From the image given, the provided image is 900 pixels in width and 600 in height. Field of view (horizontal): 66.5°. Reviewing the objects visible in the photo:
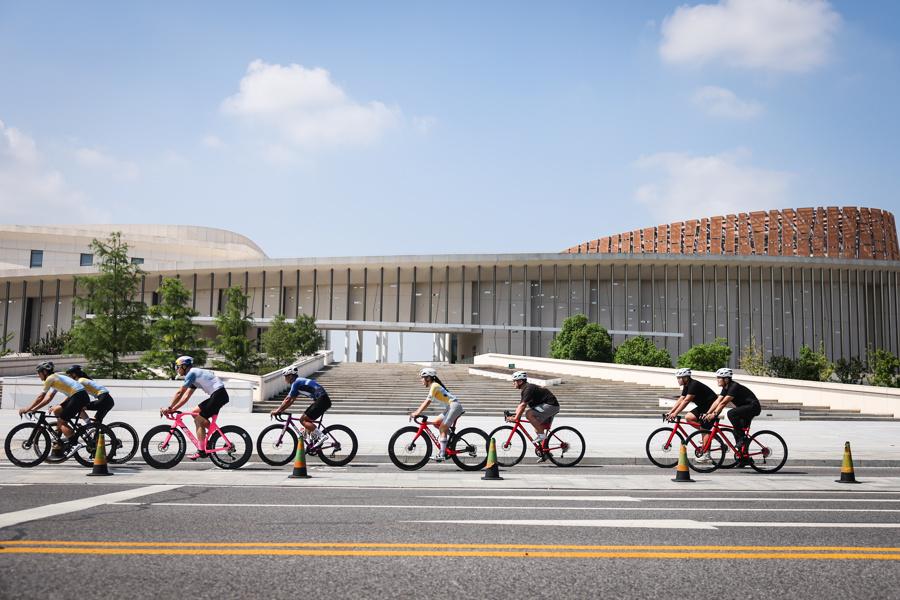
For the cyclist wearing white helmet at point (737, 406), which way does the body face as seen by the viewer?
to the viewer's left

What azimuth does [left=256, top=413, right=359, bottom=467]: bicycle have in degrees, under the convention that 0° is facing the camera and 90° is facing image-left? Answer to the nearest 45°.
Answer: approximately 90°

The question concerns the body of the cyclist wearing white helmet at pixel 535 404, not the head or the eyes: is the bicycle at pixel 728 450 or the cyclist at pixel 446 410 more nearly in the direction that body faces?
the cyclist

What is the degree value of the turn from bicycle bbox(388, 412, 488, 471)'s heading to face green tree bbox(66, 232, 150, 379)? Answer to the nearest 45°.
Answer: approximately 45° to its right

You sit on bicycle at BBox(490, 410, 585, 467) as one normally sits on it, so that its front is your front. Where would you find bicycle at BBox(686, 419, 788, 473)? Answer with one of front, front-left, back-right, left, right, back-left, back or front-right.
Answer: back

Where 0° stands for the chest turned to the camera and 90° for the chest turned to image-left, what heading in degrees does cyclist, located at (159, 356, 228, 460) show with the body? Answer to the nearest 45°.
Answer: approximately 90°

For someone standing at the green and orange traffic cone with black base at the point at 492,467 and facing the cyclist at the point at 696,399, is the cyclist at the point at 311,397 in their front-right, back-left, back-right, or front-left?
back-left

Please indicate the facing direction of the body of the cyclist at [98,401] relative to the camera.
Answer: to the viewer's left

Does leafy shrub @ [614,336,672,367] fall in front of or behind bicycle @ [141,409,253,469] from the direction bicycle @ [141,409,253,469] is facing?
behind

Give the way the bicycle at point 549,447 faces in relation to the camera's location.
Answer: facing to the left of the viewer

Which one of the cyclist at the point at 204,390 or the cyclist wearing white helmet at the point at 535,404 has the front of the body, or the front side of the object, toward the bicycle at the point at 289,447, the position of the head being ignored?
the cyclist wearing white helmet

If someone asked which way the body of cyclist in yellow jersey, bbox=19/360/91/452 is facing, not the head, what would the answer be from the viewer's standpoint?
to the viewer's left

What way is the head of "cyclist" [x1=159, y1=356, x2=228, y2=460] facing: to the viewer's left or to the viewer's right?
to the viewer's left

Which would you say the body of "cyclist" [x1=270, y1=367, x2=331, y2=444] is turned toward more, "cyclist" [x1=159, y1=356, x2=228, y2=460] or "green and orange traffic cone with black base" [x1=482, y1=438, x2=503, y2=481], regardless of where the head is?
the cyclist

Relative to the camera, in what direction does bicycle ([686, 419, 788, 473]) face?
facing to the left of the viewer

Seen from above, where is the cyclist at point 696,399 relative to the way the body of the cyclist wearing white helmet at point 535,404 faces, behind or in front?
behind

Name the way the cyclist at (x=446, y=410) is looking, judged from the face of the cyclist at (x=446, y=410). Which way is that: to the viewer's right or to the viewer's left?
to the viewer's left
